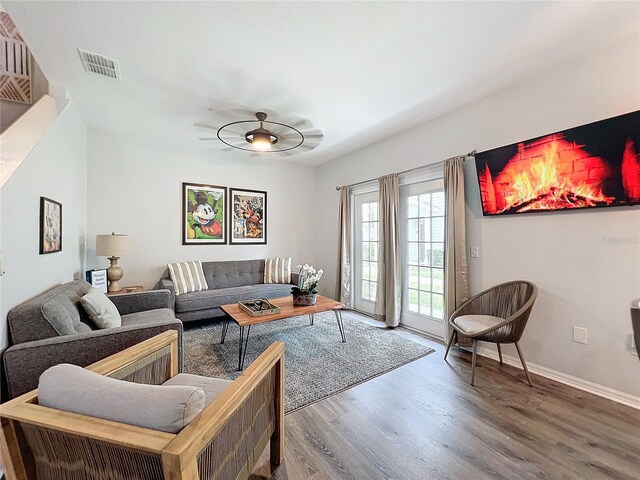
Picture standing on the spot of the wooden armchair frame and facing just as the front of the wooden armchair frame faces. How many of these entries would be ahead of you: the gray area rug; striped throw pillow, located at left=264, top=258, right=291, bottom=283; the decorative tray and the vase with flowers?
4

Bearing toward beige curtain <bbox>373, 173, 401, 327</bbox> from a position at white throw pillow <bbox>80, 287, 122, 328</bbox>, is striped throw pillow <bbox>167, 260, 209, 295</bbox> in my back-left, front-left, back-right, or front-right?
front-left

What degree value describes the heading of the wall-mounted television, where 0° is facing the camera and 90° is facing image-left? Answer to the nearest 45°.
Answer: approximately 45°

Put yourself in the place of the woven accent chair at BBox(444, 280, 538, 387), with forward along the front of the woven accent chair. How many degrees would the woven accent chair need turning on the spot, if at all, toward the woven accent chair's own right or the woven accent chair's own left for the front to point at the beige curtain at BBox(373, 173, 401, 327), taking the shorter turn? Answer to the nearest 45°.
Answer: approximately 90° to the woven accent chair's own right

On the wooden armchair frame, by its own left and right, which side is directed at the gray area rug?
front

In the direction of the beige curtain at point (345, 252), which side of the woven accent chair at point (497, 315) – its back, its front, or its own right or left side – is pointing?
right

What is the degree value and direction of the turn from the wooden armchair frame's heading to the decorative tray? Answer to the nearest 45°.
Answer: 0° — it already faces it

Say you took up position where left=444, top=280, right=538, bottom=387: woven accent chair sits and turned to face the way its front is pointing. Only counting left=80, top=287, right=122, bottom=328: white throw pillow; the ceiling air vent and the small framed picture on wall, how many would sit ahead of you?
3

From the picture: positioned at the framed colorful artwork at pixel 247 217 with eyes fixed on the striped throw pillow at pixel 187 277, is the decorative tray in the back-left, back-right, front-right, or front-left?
front-left

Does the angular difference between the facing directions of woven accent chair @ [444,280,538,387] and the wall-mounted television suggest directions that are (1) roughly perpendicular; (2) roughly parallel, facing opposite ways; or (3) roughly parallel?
roughly parallel

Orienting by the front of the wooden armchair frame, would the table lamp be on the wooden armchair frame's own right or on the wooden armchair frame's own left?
on the wooden armchair frame's own left

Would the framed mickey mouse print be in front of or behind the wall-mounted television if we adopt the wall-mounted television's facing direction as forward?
in front

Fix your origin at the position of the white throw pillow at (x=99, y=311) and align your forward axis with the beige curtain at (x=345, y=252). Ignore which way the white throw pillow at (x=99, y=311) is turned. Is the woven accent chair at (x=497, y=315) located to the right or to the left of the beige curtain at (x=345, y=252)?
right

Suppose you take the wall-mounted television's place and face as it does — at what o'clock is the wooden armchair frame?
The wooden armchair frame is roughly at 11 o'clock from the wall-mounted television.

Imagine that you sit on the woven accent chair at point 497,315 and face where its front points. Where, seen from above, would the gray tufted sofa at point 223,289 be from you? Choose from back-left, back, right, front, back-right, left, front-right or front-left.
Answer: front-right

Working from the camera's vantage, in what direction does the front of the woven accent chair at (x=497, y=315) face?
facing the viewer and to the left of the viewer

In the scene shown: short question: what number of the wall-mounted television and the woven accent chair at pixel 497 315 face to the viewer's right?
0

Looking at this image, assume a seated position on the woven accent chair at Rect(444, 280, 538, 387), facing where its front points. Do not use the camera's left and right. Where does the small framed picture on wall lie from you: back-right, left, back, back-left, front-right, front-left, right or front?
front

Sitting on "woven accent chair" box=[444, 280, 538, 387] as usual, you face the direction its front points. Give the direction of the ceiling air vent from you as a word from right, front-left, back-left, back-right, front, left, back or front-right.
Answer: front
